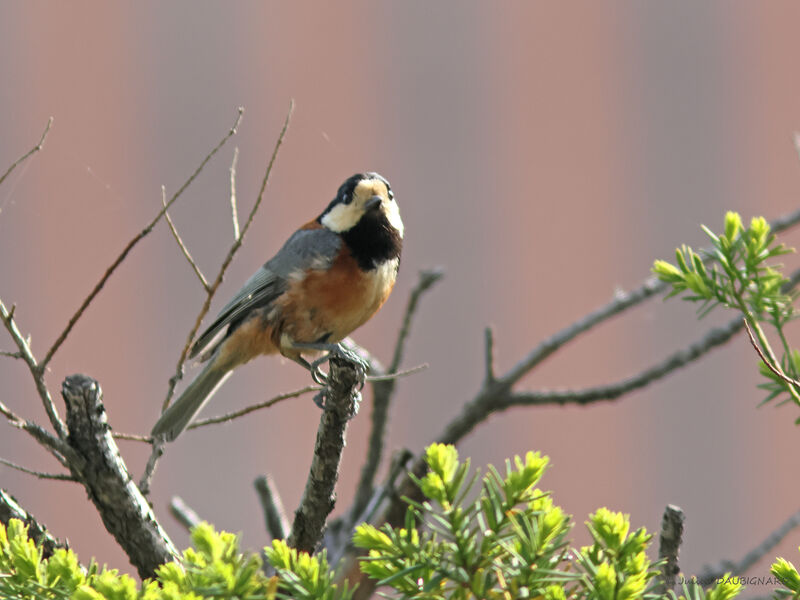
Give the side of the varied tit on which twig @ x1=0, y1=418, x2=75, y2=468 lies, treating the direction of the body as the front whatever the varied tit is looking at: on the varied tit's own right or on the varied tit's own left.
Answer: on the varied tit's own right

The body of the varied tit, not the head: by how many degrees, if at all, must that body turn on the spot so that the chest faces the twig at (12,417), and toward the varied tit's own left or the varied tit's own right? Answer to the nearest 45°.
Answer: approximately 90° to the varied tit's own right

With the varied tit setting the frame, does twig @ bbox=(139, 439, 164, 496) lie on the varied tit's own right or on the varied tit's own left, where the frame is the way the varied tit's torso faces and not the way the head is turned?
on the varied tit's own right

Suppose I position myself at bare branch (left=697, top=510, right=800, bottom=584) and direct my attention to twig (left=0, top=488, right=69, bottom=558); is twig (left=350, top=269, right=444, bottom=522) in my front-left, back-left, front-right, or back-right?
front-right
